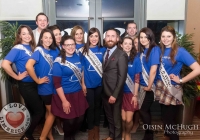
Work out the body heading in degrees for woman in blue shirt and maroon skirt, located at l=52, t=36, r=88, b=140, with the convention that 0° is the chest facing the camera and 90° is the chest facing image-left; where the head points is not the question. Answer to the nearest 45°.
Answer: approximately 315°

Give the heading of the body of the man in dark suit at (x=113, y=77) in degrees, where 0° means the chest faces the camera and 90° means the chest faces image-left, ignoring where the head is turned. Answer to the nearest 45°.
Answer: approximately 45°

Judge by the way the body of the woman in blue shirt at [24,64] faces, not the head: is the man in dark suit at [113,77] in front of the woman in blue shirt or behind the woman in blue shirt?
in front
